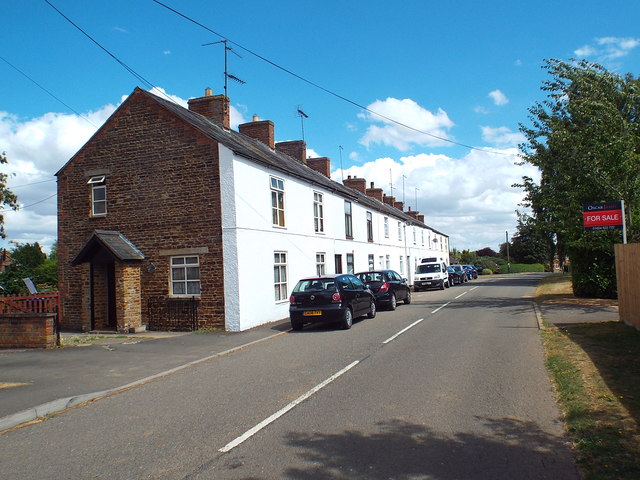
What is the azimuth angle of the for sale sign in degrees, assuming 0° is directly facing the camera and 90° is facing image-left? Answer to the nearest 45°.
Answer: approximately 0°

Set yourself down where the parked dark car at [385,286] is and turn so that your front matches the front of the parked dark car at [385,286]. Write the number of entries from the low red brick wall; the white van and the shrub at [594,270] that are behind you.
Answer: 1

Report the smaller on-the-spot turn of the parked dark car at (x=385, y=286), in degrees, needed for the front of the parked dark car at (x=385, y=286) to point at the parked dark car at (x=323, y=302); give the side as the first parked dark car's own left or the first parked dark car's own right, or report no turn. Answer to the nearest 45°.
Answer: approximately 135° to the first parked dark car's own right

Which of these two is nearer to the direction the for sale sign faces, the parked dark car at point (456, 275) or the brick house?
the brick house

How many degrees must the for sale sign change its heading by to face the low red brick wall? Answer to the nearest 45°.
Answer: approximately 45° to its right

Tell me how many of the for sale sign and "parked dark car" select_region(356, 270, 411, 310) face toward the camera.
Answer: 1

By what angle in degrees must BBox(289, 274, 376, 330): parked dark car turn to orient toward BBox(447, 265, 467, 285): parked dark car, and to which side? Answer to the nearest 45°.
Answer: approximately 45° to its left

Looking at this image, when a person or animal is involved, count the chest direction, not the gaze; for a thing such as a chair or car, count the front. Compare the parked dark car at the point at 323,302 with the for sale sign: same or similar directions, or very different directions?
very different directions

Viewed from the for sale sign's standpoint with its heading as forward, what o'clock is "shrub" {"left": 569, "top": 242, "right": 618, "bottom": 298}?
The shrub is roughly at 6 o'clock from the for sale sign.

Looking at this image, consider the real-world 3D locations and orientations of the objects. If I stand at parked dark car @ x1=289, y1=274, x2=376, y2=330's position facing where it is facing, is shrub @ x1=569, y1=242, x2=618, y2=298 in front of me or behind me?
in front

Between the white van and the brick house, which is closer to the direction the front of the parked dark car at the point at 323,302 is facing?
the white van

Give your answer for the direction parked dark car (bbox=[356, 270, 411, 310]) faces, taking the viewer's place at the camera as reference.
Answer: facing away from the viewer and to the right of the viewer

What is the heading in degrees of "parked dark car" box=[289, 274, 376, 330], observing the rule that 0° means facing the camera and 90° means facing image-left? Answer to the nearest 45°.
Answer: approximately 225°

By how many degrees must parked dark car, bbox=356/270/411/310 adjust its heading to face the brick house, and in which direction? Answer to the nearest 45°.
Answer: approximately 180°

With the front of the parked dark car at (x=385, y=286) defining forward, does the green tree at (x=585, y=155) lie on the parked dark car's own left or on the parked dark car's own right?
on the parked dark car's own right

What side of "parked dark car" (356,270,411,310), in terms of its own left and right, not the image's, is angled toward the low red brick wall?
back

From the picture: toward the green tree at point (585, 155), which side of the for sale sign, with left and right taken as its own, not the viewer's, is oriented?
back
